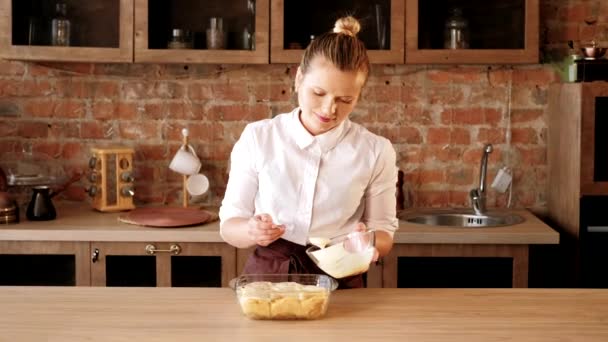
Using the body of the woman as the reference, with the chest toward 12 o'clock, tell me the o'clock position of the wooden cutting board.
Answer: The wooden cutting board is roughly at 5 o'clock from the woman.

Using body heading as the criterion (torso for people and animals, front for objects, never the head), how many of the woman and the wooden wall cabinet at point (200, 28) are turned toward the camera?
2

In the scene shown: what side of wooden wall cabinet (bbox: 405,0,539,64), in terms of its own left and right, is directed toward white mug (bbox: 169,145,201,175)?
right

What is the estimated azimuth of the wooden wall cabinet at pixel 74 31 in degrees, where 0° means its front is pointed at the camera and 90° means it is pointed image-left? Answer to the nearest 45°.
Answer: approximately 0°

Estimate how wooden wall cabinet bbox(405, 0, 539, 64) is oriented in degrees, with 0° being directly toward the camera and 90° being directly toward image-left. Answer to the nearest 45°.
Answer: approximately 0°
